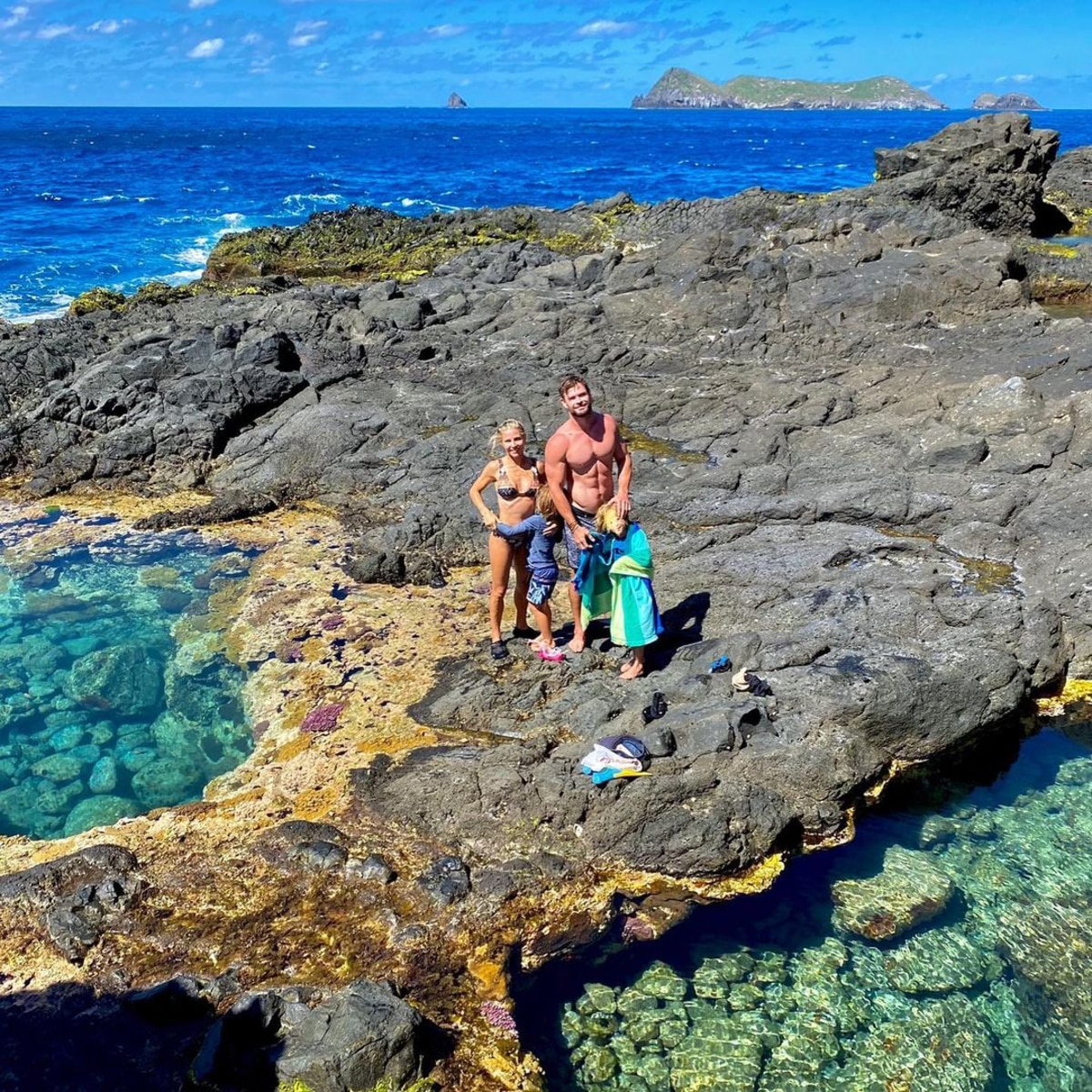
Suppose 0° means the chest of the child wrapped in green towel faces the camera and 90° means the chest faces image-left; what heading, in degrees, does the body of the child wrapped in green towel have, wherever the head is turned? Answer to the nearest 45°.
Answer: approximately 45°

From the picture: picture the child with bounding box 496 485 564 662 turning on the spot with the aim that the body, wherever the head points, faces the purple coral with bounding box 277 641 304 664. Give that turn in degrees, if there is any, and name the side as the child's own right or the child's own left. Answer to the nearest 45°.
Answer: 0° — they already face it

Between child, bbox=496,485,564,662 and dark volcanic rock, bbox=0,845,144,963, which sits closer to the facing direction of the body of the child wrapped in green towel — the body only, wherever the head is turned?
the dark volcanic rock

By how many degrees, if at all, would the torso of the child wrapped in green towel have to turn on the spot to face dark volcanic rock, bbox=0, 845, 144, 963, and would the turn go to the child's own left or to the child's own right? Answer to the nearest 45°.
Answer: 0° — they already face it

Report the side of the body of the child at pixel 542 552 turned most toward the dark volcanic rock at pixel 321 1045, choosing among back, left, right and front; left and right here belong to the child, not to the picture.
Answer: left

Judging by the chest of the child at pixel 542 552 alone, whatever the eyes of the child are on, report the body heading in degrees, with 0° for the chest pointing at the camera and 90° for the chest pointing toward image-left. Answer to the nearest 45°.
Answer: approximately 90°

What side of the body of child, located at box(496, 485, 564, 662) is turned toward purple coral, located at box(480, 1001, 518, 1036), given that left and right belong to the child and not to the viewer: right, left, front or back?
left

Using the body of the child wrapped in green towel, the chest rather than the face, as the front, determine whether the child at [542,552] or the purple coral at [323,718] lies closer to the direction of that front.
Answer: the purple coral
